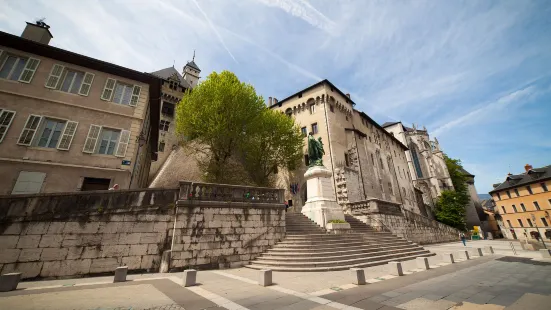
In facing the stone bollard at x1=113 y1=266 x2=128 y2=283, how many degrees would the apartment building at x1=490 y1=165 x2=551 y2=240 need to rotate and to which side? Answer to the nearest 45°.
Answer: approximately 45° to its left

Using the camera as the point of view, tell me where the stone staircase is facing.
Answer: facing the viewer

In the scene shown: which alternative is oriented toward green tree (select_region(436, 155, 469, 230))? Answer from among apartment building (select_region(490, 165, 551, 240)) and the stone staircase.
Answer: the apartment building

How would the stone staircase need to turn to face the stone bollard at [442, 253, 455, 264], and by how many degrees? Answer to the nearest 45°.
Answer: approximately 90° to its left

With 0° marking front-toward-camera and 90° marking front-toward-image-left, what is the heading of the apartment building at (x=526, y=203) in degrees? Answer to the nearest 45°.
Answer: approximately 45°

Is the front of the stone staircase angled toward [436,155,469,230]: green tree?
no

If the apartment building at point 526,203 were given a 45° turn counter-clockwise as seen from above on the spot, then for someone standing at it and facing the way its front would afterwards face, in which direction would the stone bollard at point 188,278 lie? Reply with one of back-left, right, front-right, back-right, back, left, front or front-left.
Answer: front

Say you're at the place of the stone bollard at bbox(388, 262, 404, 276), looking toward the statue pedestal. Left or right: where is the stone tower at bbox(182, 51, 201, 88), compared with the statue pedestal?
left

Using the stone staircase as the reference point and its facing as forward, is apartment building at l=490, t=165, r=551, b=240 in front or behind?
behind

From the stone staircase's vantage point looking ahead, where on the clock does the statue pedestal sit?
The statue pedestal is roughly at 6 o'clock from the stone staircase.

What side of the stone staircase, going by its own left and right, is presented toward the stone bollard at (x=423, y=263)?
left

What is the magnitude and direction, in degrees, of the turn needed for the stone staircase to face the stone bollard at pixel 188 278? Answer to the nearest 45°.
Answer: approximately 45° to its right

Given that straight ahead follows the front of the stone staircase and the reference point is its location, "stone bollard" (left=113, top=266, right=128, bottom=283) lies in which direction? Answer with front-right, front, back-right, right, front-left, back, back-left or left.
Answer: front-right

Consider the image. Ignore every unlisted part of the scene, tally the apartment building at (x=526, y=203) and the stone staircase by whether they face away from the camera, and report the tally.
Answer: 0

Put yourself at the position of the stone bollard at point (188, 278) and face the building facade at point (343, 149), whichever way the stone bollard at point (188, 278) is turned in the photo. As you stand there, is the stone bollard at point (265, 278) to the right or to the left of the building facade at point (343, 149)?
right
